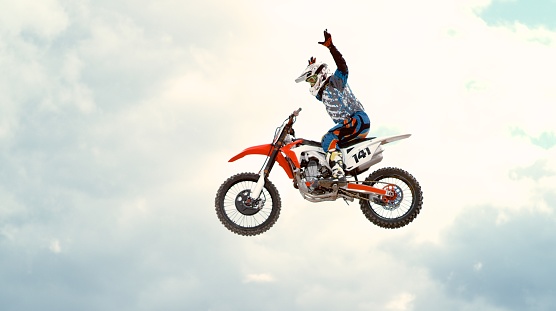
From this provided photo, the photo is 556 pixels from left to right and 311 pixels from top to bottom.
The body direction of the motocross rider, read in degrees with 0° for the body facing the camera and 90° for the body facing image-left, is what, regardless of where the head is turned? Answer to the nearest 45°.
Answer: approximately 90°

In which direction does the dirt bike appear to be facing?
to the viewer's left
